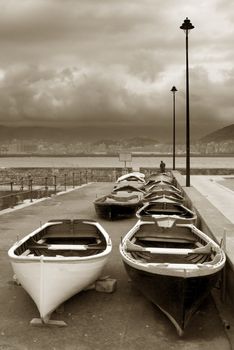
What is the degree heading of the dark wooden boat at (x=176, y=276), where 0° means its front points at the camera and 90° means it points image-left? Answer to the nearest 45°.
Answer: approximately 0°

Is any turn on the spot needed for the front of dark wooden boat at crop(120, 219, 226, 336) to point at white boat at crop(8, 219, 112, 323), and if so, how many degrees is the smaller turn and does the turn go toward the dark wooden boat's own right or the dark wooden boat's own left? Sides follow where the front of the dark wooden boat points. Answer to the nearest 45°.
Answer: approximately 90° to the dark wooden boat's own right

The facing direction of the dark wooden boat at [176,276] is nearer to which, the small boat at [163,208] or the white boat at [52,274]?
the white boat

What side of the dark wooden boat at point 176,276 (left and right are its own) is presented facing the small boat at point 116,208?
back

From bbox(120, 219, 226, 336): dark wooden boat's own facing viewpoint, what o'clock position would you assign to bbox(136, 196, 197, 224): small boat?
The small boat is roughly at 6 o'clock from the dark wooden boat.

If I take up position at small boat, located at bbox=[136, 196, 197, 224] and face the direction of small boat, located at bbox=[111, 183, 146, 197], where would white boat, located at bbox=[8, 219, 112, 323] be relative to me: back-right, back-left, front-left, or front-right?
back-left

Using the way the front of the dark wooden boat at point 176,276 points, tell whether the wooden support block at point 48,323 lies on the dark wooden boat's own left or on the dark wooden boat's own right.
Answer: on the dark wooden boat's own right
